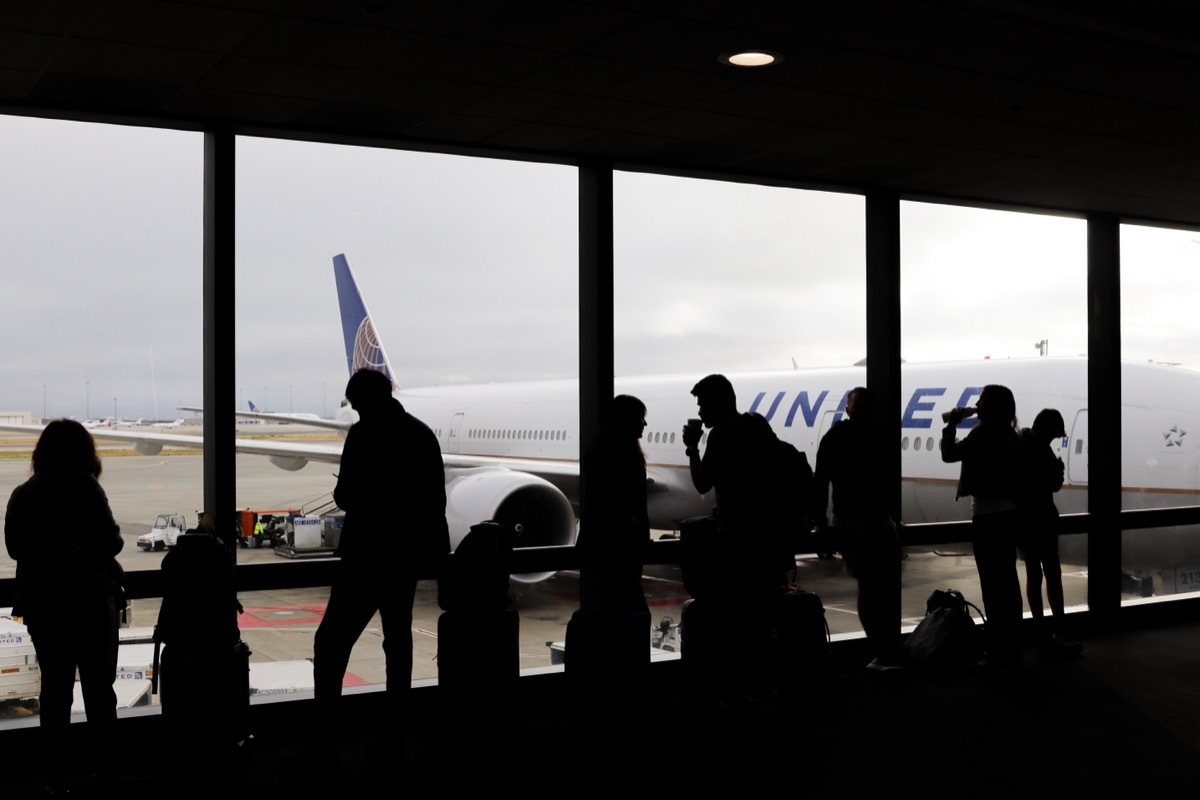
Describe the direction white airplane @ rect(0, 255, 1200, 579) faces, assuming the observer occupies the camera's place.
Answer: facing the viewer and to the right of the viewer

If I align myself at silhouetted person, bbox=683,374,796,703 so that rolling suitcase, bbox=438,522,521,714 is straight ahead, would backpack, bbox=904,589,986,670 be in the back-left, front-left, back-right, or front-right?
back-right

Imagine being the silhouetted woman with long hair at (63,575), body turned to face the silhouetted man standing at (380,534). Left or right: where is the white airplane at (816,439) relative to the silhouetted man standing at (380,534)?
left

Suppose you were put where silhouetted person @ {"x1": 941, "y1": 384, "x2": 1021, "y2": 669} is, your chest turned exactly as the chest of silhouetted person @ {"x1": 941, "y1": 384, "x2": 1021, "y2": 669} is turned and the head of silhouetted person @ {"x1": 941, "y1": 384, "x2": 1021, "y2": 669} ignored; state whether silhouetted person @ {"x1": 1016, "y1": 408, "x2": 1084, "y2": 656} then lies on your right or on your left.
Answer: on your right

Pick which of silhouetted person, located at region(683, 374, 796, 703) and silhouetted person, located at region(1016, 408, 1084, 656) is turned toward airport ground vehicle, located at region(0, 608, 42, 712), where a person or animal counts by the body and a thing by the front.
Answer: silhouetted person, located at region(683, 374, 796, 703)

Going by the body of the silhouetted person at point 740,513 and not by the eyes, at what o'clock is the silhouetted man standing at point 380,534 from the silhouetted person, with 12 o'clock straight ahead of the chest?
The silhouetted man standing is roughly at 11 o'clock from the silhouetted person.

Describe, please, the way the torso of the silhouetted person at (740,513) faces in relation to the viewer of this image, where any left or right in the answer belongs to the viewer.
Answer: facing to the left of the viewer

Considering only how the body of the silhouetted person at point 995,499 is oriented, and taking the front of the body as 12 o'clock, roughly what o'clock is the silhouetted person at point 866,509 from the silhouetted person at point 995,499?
the silhouetted person at point 866,509 is roughly at 11 o'clock from the silhouetted person at point 995,499.

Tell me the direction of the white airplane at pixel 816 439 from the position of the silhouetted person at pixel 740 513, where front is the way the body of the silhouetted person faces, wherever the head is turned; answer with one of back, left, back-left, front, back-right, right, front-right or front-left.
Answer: right

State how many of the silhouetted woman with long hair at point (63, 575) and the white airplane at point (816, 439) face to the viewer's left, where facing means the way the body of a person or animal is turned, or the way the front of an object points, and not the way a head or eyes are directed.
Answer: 0

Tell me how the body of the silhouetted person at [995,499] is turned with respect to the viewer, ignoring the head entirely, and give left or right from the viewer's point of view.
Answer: facing to the left of the viewer
